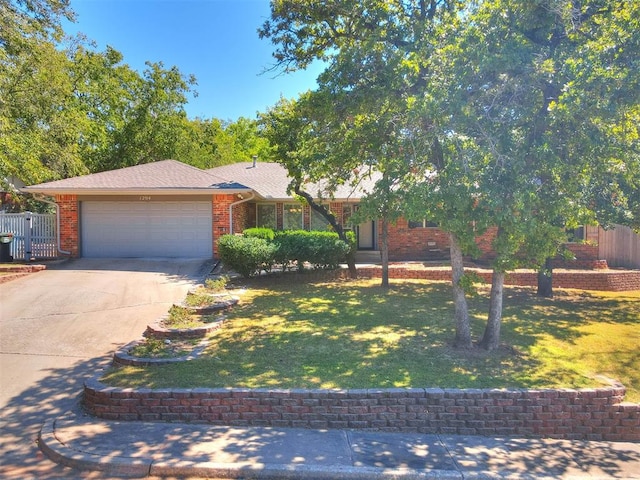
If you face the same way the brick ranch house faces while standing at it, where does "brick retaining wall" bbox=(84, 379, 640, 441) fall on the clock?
The brick retaining wall is roughly at 11 o'clock from the brick ranch house.

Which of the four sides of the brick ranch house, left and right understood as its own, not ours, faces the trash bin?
right

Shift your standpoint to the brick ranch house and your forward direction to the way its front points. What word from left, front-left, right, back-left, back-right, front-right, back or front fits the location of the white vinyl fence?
right

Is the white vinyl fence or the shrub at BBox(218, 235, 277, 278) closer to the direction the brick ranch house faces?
the shrub

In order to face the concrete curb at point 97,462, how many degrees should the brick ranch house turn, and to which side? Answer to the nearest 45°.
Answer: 0° — it already faces it

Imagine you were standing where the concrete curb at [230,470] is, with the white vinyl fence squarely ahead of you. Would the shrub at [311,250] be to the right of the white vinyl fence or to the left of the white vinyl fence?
right

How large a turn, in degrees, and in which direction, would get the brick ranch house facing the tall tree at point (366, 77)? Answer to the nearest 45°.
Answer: approximately 45° to its left

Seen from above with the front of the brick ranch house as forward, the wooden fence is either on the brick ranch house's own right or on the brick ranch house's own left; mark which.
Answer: on the brick ranch house's own left

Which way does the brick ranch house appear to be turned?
toward the camera

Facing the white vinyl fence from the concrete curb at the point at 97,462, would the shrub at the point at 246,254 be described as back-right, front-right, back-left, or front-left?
front-right

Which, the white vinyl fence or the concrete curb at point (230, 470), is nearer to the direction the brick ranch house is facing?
the concrete curb

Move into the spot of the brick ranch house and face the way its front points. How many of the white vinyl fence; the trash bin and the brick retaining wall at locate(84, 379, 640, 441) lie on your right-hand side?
2

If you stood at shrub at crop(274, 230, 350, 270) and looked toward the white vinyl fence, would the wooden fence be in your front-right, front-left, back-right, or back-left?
back-right

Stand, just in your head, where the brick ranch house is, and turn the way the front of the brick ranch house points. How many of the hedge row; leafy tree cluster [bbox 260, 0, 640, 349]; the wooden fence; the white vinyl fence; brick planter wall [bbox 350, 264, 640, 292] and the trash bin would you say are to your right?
2
